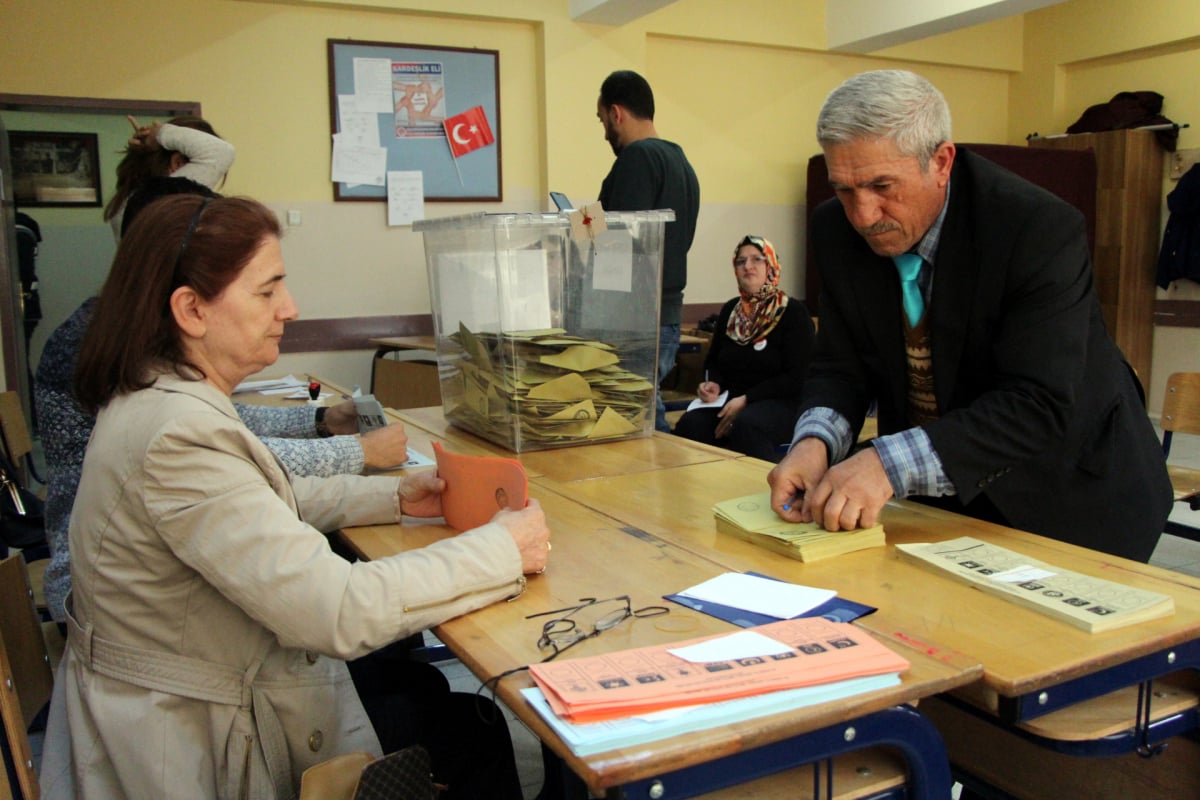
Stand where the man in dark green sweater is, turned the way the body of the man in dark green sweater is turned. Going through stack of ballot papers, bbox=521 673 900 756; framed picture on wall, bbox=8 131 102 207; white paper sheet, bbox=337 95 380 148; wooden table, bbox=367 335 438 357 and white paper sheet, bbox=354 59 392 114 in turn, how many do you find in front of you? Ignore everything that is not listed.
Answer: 4

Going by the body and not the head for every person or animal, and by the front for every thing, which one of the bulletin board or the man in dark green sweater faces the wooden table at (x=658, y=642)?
the bulletin board

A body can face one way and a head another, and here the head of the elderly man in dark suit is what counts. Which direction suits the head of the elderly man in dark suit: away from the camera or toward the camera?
toward the camera

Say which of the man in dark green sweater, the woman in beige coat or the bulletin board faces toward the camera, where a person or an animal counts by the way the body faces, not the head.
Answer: the bulletin board

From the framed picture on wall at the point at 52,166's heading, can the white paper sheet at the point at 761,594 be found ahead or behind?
ahead

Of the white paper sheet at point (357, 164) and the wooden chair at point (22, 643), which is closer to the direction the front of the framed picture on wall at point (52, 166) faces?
the wooden chair

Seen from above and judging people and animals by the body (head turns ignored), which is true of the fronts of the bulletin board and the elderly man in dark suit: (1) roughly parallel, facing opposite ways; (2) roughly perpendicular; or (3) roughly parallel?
roughly perpendicular

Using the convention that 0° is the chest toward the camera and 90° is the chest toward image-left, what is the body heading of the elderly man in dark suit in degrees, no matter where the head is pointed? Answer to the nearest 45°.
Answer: approximately 45°

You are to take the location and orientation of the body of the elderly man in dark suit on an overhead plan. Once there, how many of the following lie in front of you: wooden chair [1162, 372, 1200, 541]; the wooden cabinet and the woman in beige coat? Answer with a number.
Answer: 1

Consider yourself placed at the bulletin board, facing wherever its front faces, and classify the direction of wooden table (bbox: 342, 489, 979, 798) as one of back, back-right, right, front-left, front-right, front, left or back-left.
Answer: front

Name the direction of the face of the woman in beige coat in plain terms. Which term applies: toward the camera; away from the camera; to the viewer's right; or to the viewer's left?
to the viewer's right

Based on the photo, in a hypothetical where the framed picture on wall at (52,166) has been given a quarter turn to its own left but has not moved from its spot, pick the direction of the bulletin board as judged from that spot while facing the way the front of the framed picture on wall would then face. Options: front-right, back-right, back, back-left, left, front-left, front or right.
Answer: front-right

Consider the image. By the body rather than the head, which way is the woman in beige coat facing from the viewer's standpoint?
to the viewer's right

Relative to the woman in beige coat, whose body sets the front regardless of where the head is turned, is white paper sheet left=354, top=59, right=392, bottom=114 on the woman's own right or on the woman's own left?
on the woman's own left

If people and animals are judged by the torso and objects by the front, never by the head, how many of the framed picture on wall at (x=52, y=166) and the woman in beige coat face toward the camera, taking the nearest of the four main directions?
1

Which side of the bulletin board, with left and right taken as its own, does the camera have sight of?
front
